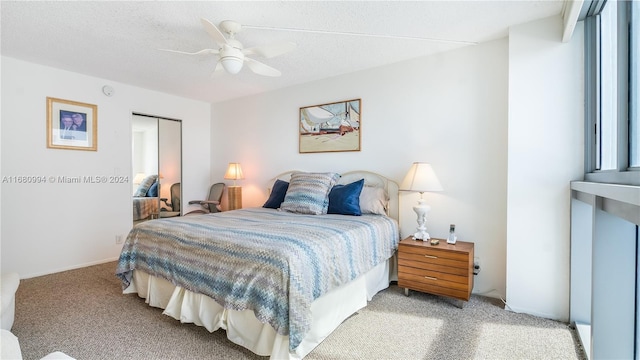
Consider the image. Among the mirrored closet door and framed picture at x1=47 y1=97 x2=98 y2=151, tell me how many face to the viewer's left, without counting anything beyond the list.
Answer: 0

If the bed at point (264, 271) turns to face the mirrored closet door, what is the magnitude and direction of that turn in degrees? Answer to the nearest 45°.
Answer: approximately 90° to its right

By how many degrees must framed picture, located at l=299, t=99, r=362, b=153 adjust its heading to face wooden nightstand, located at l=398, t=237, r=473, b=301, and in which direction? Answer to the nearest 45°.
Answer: approximately 90° to its left

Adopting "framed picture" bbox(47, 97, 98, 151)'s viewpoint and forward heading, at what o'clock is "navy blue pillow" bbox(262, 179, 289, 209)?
The navy blue pillow is roughly at 10 o'clock from the framed picture.

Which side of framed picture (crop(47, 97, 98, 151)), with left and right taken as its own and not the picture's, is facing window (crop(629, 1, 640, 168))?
front

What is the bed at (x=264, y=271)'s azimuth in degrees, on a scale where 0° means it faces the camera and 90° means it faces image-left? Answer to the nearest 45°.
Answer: approximately 45°

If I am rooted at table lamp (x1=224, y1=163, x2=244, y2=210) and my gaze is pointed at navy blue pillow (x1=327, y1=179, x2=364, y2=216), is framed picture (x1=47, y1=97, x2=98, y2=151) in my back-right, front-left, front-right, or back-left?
back-right

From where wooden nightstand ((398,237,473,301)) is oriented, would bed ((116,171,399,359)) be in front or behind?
in front

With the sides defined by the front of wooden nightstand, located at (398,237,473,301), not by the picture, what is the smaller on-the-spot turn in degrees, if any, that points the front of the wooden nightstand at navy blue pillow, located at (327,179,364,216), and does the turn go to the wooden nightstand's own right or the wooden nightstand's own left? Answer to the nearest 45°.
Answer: approximately 45° to the wooden nightstand's own right

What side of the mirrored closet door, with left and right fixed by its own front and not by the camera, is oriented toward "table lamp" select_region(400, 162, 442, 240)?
front

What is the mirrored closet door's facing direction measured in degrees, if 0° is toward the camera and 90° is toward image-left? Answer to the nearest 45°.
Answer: approximately 315°
